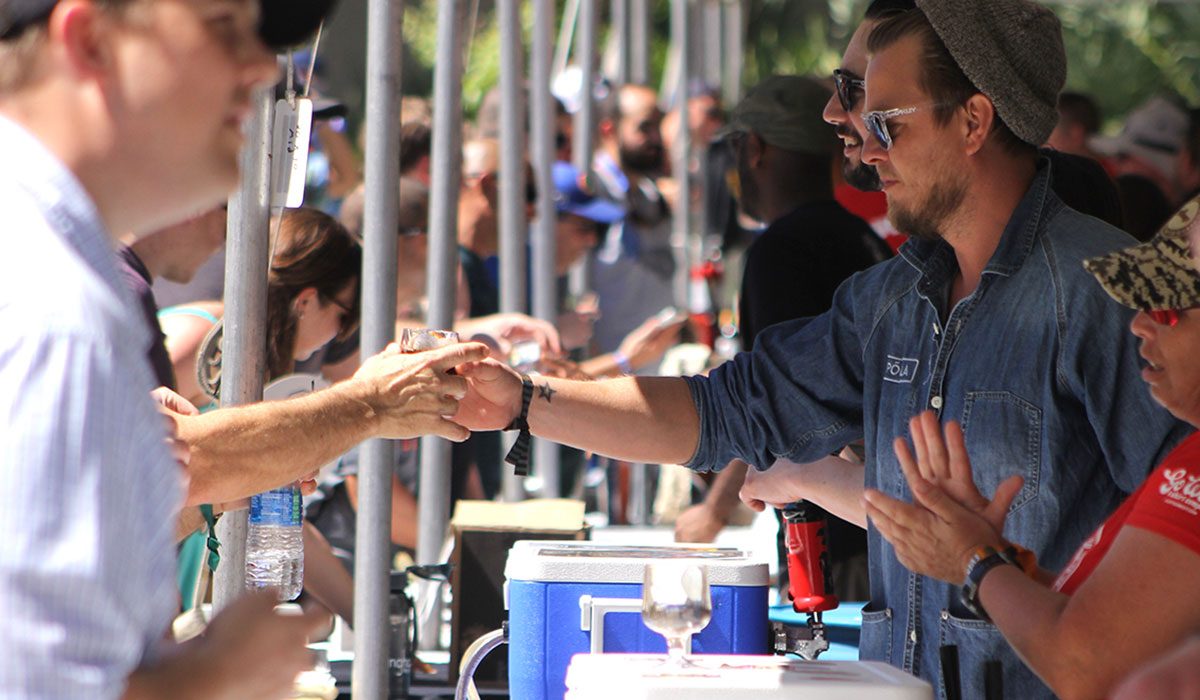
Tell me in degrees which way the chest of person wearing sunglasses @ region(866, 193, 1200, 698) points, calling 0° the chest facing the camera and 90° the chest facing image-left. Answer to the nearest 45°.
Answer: approximately 90°

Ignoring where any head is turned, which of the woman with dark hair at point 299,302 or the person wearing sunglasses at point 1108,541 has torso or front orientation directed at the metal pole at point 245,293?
the person wearing sunglasses

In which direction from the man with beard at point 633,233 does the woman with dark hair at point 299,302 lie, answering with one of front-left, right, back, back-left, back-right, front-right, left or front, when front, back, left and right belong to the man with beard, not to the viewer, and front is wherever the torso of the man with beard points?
front-right

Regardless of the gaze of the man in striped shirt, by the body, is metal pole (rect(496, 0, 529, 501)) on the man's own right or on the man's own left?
on the man's own left

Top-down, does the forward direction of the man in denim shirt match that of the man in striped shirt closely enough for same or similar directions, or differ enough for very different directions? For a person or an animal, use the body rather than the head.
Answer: very different directions

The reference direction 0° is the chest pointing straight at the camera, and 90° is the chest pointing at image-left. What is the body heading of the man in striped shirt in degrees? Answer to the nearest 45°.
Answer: approximately 270°

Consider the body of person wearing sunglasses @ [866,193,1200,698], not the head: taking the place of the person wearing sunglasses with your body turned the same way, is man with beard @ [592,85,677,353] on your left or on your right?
on your right

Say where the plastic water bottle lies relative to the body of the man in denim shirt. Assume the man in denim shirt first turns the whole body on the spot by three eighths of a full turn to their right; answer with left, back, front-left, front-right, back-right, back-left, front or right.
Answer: left

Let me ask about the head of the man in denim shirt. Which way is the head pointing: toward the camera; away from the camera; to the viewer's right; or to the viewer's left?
to the viewer's left

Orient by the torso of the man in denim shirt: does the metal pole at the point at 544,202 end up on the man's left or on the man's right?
on the man's right

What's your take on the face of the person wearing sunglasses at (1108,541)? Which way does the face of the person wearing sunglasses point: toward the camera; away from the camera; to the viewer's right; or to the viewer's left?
to the viewer's left

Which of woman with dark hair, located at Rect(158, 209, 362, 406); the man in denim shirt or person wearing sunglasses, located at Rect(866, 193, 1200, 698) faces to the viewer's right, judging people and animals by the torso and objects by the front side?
the woman with dark hair

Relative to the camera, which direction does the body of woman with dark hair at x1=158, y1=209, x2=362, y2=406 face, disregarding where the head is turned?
to the viewer's right
